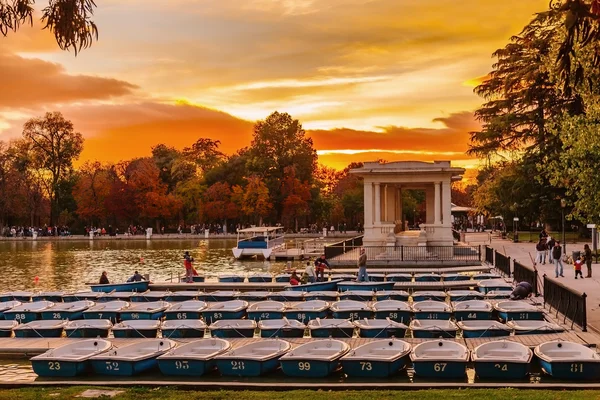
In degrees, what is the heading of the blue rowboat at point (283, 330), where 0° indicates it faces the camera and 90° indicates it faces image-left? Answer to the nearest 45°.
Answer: approximately 0°

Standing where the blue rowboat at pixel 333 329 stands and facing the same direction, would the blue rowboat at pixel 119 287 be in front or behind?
behind

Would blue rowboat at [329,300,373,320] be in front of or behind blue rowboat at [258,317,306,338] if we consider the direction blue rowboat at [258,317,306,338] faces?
behind

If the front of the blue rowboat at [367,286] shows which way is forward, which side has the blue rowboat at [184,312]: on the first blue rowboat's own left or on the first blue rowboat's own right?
on the first blue rowboat's own right

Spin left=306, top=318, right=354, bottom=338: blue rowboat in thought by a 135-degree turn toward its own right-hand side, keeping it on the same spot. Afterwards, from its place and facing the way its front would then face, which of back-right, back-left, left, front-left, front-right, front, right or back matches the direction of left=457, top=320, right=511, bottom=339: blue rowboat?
back-right
